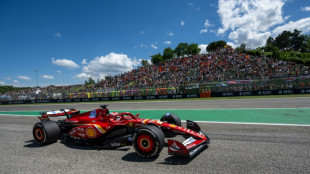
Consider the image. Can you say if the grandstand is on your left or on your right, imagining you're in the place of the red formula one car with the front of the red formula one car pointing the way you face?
on your left

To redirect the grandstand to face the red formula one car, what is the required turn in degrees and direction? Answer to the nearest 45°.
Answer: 0° — it already faces it

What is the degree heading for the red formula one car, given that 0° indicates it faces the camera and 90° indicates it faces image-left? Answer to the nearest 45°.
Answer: approximately 315°

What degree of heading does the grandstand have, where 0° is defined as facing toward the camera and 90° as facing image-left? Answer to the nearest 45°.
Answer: approximately 0°

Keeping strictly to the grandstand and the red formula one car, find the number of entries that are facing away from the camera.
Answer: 0

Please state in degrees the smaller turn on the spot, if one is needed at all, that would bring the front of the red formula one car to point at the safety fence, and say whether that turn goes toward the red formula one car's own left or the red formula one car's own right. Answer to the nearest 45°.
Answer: approximately 90° to the red formula one car's own left
